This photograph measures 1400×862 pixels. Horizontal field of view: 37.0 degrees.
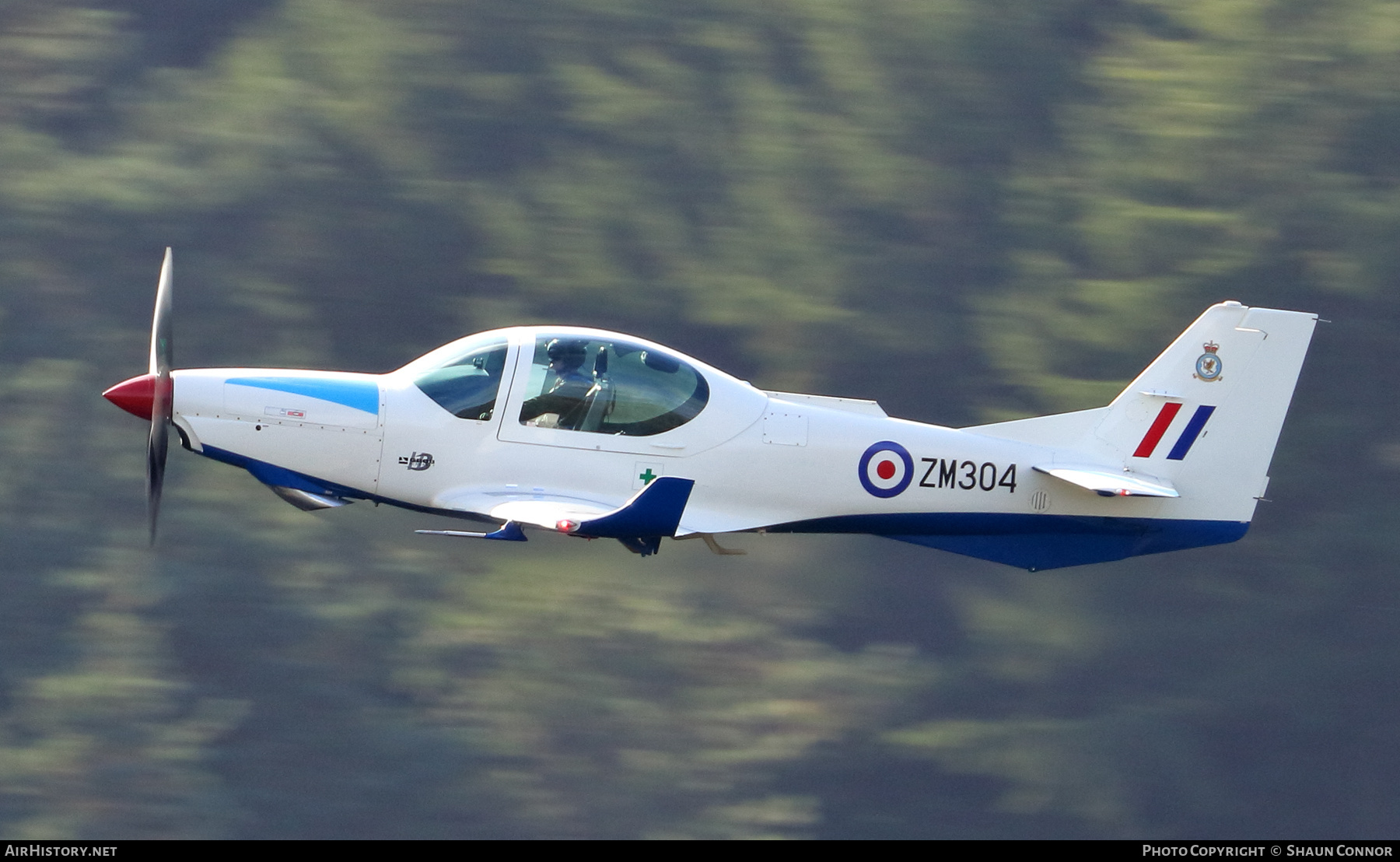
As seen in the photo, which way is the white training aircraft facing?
to the viewer's left

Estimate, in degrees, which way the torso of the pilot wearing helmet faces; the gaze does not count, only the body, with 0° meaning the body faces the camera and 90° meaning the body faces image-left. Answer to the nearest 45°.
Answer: approximately 90°

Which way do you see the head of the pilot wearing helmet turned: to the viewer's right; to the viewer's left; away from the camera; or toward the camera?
to the viewer's left
